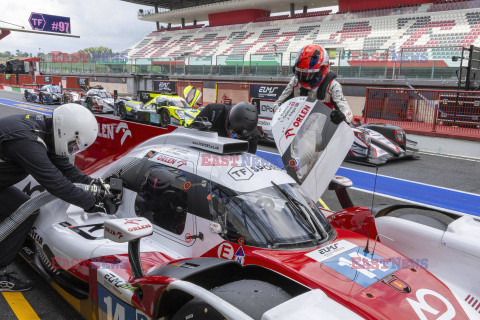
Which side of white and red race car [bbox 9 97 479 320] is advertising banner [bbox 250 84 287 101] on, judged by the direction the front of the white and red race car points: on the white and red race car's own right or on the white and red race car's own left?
on the white and red race car's own left

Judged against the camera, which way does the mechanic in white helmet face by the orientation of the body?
to the viewer's right

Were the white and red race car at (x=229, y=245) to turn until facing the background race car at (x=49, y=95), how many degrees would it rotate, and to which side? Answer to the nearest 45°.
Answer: approximately 180°

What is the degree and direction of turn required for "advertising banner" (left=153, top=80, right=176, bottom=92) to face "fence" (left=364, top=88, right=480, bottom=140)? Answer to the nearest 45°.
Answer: approximately 45° to its left

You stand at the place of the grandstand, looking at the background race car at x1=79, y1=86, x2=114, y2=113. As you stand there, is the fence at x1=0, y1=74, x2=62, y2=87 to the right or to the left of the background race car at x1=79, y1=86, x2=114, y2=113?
right

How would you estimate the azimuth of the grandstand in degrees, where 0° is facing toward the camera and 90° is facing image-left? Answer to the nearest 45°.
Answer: approximately 45°
